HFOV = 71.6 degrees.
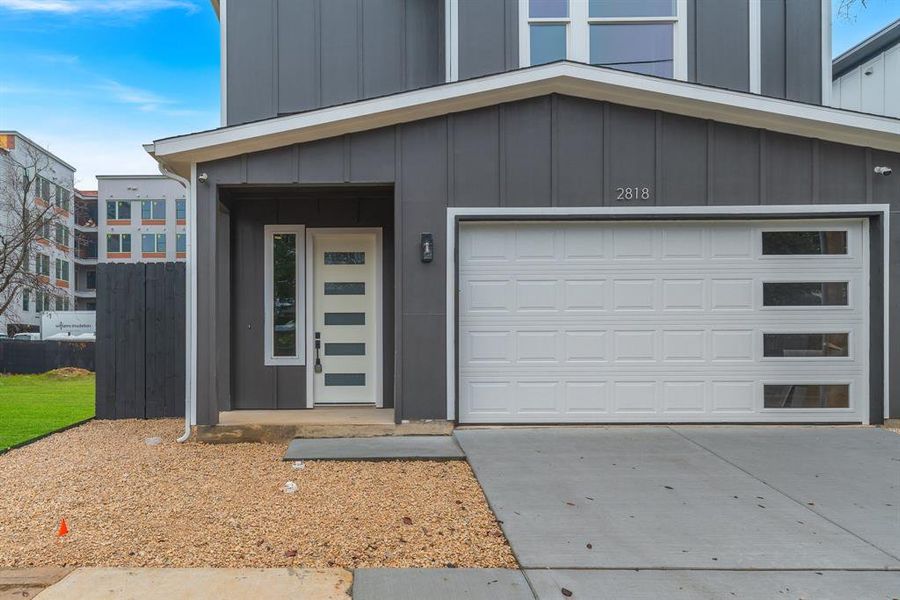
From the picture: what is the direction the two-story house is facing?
toward the camera

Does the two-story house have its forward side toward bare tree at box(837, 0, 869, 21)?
no

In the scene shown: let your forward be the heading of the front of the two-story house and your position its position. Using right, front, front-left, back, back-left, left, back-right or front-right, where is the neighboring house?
back-left

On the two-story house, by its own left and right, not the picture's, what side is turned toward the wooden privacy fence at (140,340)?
right

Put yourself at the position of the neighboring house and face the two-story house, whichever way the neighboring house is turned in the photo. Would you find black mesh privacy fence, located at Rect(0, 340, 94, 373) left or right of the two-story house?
right

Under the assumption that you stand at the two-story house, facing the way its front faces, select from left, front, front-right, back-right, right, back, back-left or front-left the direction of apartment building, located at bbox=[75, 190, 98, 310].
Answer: back-right

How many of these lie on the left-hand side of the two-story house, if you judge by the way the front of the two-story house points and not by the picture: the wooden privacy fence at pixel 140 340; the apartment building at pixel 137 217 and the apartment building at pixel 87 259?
0

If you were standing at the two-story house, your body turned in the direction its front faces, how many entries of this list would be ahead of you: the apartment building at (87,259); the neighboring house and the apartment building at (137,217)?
0

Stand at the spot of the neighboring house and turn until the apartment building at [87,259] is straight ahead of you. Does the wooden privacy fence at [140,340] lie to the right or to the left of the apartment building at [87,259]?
left

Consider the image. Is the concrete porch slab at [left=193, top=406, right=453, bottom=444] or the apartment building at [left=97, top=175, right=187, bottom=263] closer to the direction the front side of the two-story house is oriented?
the concrete porch slab

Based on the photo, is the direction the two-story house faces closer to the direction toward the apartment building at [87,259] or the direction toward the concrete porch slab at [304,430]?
the concrete porch slab

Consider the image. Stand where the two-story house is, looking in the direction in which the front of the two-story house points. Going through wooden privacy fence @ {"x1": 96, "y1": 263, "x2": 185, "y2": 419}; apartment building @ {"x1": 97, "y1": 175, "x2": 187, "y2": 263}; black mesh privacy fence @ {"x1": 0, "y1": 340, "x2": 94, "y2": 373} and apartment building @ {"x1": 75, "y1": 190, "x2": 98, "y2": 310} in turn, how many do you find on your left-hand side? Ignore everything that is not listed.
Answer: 0

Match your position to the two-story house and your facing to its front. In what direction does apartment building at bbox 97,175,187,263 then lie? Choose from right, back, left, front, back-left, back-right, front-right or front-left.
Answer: back-right

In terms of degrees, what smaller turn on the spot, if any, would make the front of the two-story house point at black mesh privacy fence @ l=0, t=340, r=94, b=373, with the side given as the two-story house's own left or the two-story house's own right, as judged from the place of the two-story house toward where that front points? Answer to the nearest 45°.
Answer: approximately 135° to the two-story house's own right
